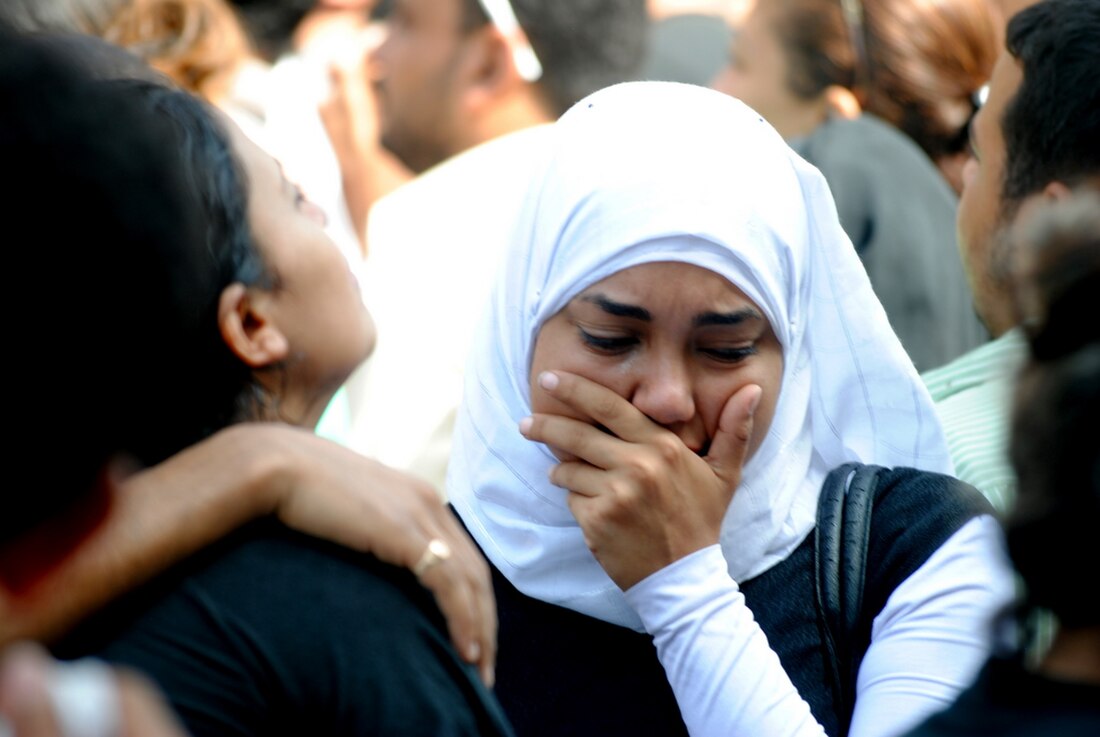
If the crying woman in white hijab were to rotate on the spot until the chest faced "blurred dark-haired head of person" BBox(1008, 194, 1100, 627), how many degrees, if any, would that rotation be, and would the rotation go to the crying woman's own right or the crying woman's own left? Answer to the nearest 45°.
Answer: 0° — they already face them

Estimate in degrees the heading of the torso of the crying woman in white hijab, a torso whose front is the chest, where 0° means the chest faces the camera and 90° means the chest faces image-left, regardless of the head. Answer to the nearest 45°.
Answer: approximately 0°
